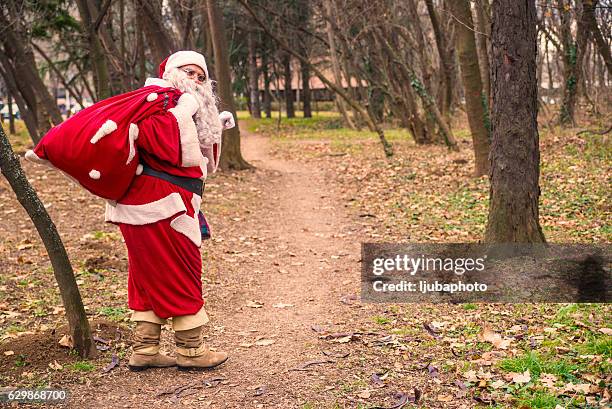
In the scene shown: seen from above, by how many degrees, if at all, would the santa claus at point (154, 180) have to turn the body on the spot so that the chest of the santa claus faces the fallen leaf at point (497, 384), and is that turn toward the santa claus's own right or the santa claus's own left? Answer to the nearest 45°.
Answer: approximately 45° to the santa claus's own right

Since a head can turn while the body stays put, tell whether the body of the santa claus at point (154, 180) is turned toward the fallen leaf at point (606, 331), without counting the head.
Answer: yes

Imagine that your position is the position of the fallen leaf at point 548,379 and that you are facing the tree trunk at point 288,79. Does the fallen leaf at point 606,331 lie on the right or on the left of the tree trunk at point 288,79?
right

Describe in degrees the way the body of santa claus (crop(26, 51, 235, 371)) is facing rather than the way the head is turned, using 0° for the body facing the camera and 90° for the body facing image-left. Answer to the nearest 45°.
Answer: approximately 270°

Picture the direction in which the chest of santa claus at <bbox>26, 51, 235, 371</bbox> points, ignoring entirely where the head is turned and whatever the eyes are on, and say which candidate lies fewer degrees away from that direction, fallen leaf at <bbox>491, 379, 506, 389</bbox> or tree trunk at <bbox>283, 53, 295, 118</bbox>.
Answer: the fallen leaf

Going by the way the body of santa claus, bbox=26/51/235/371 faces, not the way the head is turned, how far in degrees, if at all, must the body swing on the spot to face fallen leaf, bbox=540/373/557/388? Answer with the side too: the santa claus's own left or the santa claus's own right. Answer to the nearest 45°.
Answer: approximately 45° to the santa claus's own right
